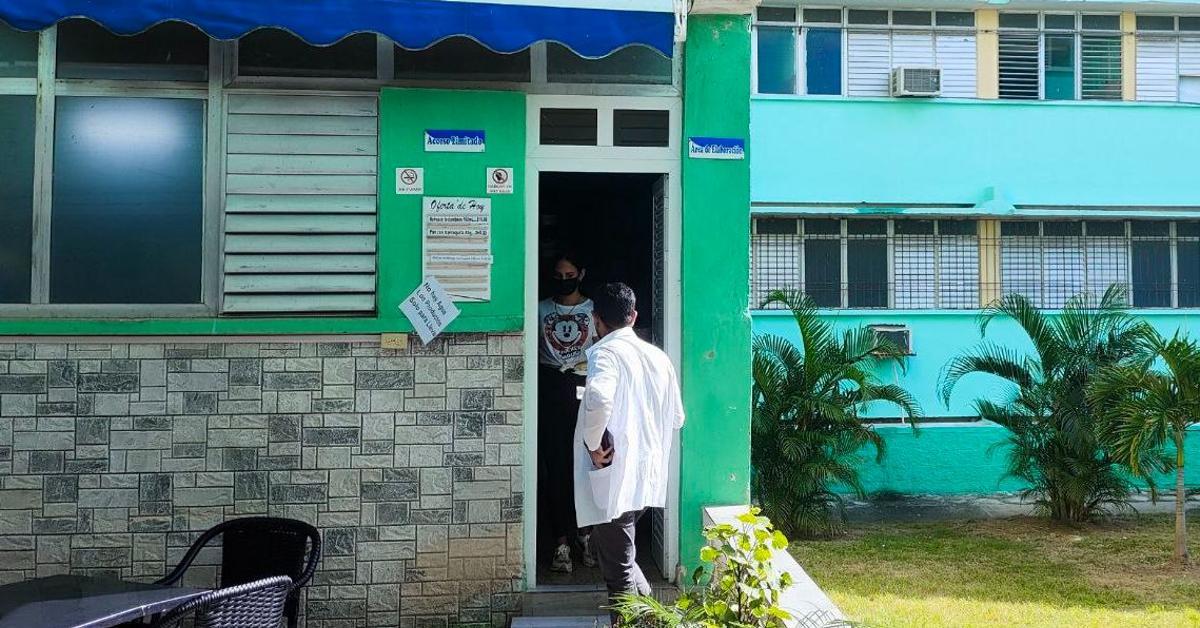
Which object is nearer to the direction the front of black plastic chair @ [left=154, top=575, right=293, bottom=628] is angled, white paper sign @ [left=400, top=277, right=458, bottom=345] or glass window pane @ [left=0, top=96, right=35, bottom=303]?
the glass window pane

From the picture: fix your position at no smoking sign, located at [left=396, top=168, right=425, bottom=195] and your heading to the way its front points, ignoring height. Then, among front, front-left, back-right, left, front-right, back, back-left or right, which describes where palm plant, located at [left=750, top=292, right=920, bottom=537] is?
back-left

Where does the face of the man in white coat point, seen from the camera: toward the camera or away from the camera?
away from the camera

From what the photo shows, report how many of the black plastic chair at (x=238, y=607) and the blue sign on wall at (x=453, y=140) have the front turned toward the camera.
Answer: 1

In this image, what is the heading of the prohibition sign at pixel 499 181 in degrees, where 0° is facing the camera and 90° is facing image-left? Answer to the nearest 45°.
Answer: approximately 0°

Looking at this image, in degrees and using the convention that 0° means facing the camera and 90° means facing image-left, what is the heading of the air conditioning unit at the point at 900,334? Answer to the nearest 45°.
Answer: approximately 0°

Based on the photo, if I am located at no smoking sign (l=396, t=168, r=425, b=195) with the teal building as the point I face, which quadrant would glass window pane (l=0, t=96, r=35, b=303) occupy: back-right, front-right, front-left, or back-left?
back-left

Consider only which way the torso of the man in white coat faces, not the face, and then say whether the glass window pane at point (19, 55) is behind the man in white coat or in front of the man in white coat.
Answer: in front

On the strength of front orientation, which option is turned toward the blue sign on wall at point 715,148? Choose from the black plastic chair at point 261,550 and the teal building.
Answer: the teal building

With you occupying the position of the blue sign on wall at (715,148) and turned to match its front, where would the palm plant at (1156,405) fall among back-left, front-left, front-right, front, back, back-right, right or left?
back-left
